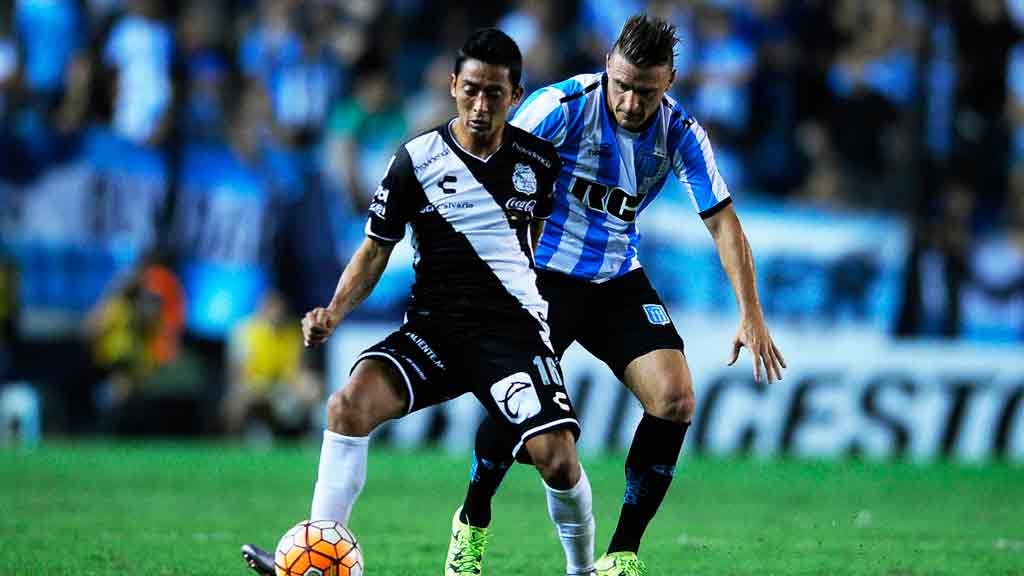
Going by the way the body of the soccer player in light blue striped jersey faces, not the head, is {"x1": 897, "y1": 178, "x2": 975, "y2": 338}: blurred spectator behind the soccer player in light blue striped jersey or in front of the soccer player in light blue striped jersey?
behind

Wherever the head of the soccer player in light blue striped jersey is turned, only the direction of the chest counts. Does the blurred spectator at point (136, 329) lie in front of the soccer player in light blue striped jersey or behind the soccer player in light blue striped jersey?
behind

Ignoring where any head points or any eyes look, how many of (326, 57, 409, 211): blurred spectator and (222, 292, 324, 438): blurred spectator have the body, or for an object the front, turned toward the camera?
2

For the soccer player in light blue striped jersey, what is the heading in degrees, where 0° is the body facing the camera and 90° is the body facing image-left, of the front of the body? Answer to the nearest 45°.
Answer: approximately 0°

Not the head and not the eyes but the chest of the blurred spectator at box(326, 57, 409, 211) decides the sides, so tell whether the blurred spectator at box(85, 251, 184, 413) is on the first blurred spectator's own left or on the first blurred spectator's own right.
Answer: on the first blurred spectator's own right

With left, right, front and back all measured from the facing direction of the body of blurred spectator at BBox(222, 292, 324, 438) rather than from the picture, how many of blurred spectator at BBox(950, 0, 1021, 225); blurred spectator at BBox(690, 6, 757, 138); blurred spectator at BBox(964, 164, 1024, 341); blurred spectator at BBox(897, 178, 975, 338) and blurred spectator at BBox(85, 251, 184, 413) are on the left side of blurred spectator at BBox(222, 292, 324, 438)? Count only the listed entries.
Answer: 4

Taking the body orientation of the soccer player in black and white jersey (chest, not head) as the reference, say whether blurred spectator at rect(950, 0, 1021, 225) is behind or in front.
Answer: behind

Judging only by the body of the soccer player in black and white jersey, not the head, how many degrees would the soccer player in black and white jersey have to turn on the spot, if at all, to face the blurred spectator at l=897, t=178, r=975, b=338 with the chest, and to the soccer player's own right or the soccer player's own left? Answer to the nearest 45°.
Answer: approximately 135° to the soccer player's own left

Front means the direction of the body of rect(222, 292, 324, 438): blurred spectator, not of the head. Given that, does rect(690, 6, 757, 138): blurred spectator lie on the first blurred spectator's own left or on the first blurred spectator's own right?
on the first blurred spectator's own left
